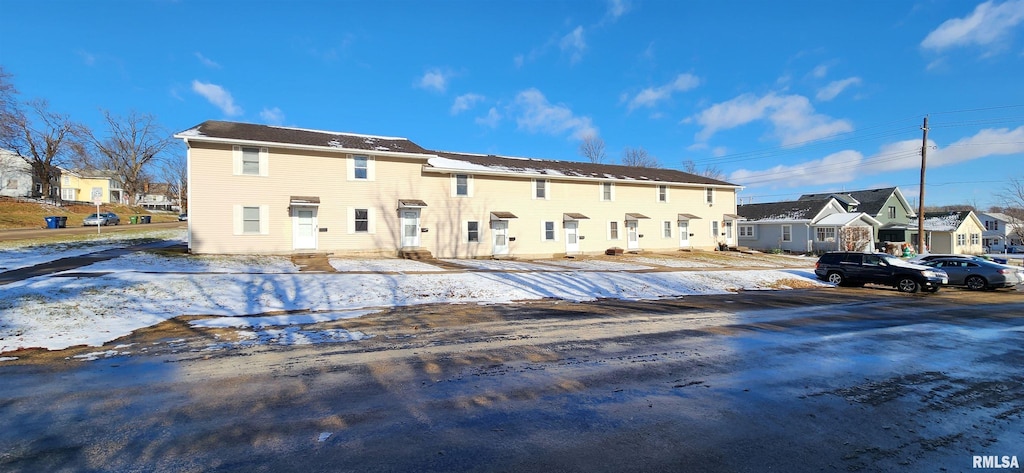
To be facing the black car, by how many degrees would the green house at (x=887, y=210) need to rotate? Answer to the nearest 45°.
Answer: approximately 45° to its right

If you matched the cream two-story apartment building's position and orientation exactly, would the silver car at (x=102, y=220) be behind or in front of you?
behind

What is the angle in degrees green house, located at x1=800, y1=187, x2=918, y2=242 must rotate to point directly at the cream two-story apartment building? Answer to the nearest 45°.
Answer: approximately 90° to its right

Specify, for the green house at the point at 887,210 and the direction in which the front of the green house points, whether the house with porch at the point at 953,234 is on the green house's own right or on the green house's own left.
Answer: on the green house's own left

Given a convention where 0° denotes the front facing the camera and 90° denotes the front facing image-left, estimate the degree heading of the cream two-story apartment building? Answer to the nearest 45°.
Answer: approximately 315°

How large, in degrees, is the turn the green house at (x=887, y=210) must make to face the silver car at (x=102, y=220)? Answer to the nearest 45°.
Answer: approximately 90° to its right

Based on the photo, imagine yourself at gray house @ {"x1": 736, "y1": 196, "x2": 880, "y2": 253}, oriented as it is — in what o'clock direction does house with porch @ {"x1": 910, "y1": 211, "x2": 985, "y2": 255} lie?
The house with porch is roughly at 9 o'clock from the gray house.

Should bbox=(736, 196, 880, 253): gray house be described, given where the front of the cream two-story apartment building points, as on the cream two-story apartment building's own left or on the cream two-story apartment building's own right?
on the cream two-story apartment building's own left

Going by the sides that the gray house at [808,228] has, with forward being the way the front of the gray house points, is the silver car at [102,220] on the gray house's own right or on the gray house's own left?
on the gray house's own right

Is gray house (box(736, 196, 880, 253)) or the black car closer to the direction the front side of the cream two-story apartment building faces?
the black car

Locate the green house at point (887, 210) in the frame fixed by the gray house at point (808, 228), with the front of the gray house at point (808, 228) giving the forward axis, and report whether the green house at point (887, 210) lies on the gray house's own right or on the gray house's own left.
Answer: on the gray house's own left

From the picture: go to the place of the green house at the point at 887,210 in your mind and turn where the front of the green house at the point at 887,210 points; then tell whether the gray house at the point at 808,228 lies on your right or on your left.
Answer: on your right

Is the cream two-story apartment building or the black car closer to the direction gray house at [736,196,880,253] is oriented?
the black car
